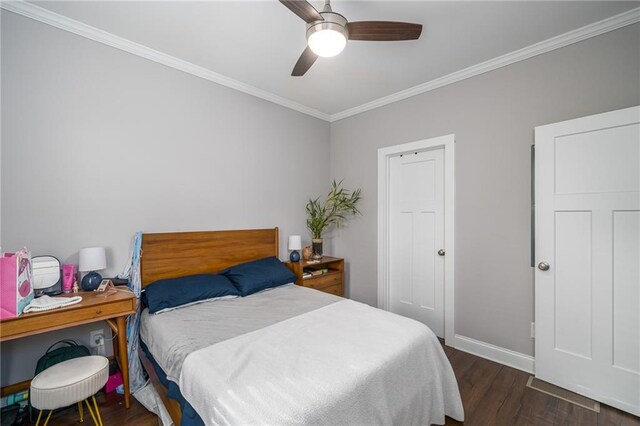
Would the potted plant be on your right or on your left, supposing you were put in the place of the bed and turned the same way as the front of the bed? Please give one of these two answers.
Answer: on your left

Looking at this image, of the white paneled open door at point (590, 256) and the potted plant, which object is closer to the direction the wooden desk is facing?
the white paneled open door

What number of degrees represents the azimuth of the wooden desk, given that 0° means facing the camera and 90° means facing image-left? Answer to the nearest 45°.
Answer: approximately 315°

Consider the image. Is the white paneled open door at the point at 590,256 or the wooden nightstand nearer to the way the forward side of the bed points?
the white paneled open door

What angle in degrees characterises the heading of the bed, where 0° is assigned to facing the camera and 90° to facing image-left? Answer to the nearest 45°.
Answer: approximately 315°

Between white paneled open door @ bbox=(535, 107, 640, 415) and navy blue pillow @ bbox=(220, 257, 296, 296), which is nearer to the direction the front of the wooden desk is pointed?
the white paneled open door

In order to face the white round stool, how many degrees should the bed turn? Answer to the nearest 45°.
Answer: approximately 135° to its right
